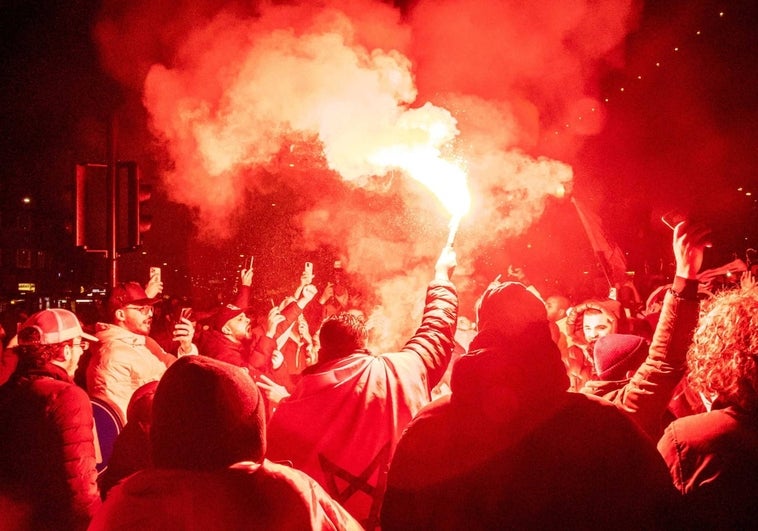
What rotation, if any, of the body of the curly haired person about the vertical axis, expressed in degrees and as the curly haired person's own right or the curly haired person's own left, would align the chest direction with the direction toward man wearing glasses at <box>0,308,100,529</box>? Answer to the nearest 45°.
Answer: approximately 90° to the curly haired person's own left

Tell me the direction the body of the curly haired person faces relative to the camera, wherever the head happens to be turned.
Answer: away from the camera

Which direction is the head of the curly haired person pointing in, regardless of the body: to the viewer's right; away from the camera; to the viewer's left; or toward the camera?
away from the camera

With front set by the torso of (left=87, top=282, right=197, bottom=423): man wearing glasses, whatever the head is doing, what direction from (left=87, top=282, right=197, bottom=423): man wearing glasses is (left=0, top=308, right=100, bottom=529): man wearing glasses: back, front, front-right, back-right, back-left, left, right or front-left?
right
